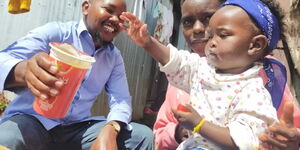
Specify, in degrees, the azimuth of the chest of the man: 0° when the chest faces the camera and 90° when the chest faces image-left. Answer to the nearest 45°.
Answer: approximately 315°

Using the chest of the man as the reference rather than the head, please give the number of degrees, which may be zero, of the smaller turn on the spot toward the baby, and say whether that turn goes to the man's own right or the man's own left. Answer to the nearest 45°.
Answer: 0° — they already face them

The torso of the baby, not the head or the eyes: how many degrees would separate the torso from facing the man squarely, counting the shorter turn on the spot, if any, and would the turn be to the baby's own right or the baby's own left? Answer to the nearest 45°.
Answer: approximately 90° to the baby's own right

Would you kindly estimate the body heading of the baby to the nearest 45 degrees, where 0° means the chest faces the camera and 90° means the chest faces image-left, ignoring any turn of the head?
approximately 45°
